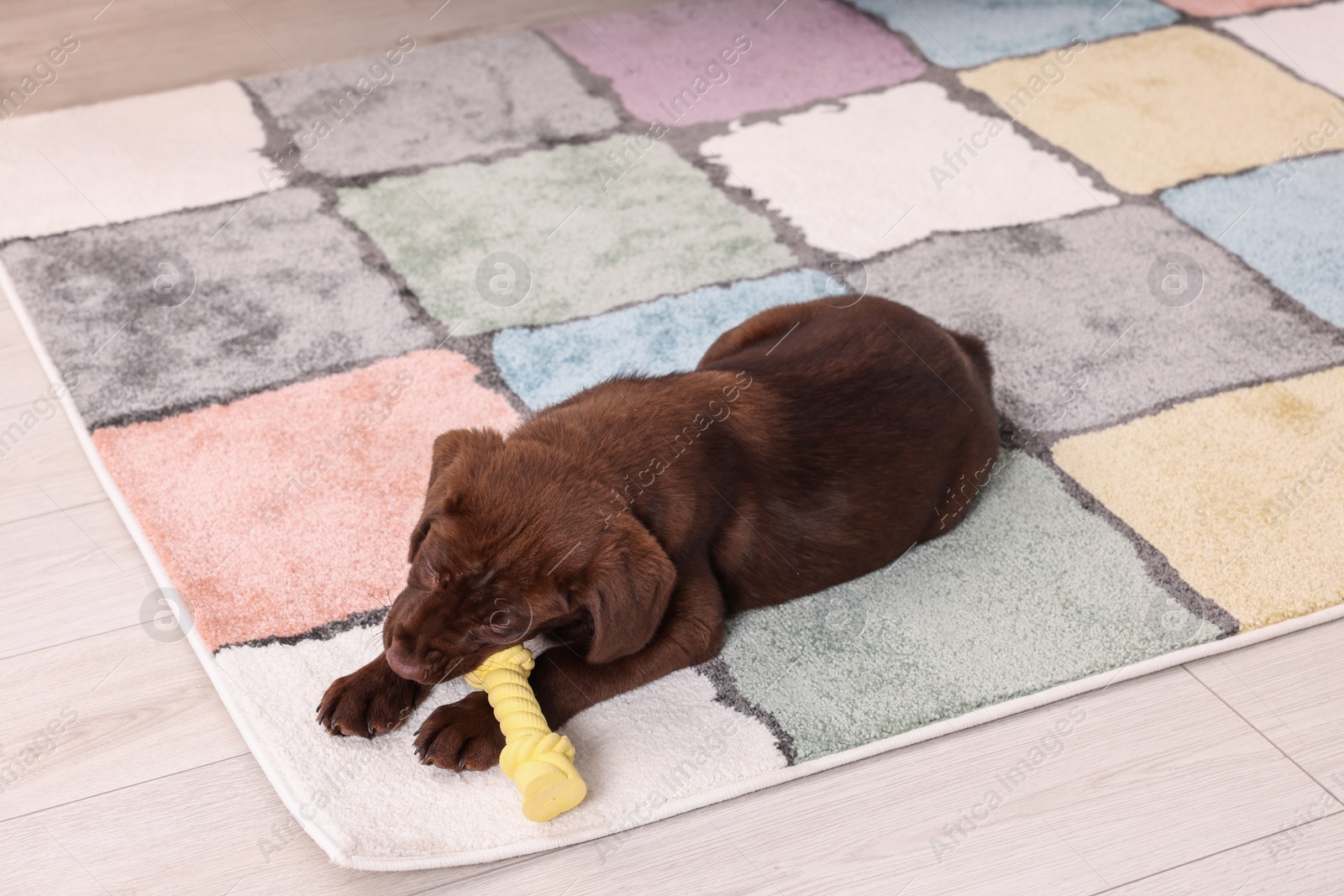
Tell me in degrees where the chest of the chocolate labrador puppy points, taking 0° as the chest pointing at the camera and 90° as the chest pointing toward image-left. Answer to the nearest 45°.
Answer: approximately 45°
